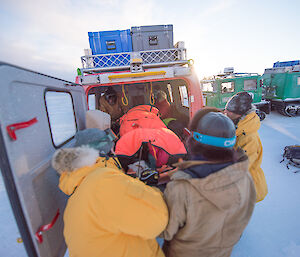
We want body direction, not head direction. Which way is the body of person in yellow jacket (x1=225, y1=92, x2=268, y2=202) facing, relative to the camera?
to the viewer's left

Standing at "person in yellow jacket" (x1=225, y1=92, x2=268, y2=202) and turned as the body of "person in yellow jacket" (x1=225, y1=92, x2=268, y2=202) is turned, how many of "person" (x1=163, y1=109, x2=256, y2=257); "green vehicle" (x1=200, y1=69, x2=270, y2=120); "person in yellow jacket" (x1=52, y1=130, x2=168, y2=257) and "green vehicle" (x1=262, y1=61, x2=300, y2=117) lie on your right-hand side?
2

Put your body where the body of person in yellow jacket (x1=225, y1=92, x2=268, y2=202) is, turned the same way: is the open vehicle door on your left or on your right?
on your left

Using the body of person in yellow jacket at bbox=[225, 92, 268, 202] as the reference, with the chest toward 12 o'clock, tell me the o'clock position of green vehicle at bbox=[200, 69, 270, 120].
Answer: The green vehicle is roughly at 3 o'clock from the person in yellow jacket.

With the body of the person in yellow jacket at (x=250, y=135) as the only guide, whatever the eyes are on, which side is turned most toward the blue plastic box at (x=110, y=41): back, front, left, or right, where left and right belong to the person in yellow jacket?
front

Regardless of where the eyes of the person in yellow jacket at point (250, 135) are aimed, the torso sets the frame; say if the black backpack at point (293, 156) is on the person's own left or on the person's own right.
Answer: on the person's own right

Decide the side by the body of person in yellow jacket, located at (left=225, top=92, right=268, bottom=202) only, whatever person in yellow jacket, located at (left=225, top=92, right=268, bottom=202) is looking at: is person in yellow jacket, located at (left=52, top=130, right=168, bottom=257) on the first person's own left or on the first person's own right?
on the first person's own left

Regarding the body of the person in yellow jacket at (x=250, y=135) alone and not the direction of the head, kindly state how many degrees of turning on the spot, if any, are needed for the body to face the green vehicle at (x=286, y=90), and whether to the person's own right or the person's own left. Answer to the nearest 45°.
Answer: approximately 90° to the person's own right

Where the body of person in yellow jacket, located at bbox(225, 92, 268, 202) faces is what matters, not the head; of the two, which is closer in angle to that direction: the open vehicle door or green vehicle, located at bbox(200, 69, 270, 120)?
the open vehicle door

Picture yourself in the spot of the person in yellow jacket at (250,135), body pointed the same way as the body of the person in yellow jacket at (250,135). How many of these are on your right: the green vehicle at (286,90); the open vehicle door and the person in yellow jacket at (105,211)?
1

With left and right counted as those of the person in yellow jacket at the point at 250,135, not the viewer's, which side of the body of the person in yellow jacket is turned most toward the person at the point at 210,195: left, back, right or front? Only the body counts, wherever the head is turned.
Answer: left

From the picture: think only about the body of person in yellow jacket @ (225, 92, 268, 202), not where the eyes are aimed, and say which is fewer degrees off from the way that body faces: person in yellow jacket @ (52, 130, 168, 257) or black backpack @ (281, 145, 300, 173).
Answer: the person in yellow jacket

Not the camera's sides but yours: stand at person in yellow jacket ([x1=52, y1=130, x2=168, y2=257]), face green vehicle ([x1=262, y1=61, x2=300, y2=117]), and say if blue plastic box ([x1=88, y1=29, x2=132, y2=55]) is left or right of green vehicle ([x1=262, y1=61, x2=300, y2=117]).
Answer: left

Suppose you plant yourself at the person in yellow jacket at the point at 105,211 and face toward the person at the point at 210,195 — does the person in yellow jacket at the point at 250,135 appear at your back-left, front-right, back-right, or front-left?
front-left
